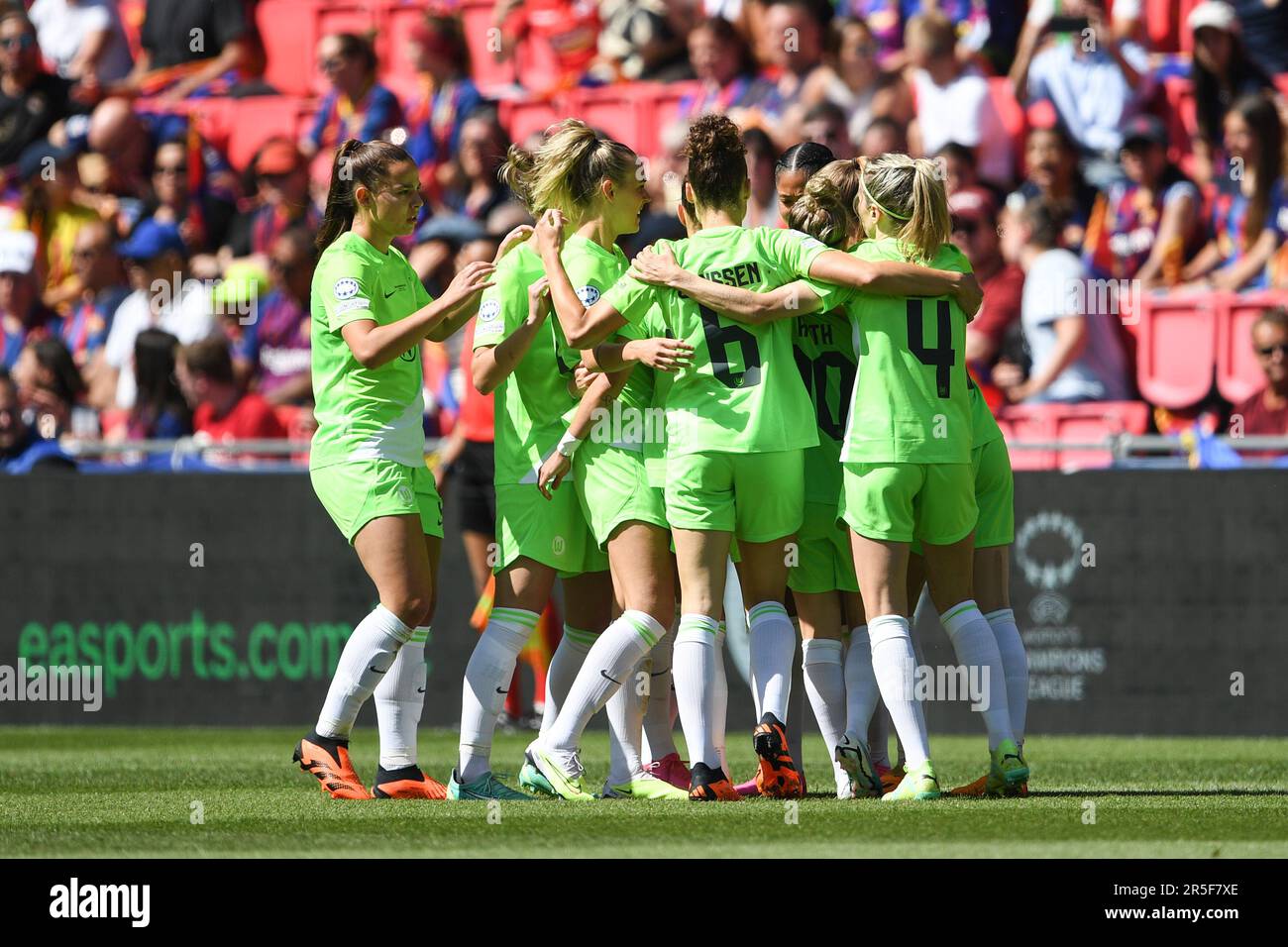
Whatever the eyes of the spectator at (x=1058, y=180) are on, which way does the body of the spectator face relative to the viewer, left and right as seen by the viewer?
facing the viewer and to the left of the viewer

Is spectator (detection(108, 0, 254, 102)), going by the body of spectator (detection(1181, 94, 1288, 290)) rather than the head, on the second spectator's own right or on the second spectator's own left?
on the second spectator's own right

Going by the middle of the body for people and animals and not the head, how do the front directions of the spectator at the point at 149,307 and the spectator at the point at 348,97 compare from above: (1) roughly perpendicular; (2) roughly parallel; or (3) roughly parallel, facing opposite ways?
roughly parallel

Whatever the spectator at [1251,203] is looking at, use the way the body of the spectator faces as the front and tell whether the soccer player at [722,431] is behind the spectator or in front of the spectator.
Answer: in front

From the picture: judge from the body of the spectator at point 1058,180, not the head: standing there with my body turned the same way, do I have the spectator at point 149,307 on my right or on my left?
on my right

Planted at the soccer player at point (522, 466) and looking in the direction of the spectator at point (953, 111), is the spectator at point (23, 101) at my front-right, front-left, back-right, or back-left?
front-left

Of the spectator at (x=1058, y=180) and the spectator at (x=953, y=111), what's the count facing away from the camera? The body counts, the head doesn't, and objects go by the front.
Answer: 0

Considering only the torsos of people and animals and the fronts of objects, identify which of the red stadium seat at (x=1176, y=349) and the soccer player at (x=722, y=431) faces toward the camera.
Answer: the red stadium seat

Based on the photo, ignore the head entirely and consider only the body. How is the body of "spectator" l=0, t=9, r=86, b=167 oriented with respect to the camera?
toward the camera

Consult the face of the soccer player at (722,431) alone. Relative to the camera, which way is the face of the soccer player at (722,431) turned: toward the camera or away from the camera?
away from the camera

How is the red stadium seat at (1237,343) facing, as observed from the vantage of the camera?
facing the viewer

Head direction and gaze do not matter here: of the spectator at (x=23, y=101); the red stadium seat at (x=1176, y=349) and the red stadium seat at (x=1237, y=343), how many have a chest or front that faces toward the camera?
3

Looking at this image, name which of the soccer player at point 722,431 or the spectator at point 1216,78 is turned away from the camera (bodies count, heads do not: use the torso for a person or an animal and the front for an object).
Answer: the soccer player

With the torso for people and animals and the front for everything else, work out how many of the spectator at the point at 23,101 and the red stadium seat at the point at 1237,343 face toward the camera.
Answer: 2

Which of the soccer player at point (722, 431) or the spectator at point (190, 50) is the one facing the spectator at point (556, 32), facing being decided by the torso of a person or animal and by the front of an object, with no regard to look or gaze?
the soccer player

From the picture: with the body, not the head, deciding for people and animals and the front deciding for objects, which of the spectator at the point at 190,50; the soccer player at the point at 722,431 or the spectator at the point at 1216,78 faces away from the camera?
the soccer player

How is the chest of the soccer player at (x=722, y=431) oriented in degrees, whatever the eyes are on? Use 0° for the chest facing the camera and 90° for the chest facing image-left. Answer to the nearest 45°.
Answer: approximately 180°

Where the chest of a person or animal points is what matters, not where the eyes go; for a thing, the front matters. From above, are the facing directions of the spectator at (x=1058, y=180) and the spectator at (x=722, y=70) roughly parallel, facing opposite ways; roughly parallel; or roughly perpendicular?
roughly parallel
